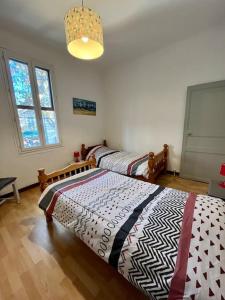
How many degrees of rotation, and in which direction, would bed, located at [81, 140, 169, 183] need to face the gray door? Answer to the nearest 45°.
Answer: approximately 45° to its left

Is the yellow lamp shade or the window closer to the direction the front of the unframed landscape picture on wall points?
the yellow lamp shade

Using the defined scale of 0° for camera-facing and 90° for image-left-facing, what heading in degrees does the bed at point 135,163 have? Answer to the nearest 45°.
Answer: approximately 315°

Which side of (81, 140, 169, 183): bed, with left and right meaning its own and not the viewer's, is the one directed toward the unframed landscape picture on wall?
back

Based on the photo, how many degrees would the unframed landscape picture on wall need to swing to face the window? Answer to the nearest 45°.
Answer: approximately 90° to its right

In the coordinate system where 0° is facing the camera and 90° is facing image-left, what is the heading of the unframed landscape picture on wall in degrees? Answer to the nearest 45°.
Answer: approximately 315°

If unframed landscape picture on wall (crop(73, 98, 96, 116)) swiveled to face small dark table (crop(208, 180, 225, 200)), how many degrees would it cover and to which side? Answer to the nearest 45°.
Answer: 0° — it already faces it

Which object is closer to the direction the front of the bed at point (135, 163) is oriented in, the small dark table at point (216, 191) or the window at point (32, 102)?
the small dark table
